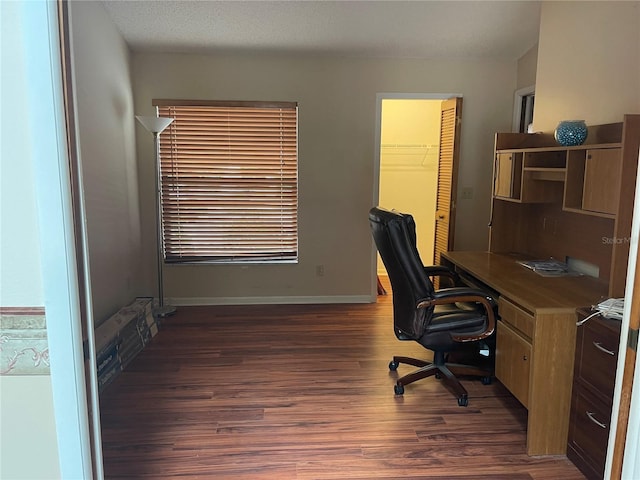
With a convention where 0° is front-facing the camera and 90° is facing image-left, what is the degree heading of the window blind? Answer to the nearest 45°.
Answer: approximately 0°

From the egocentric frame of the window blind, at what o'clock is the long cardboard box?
The long cardboard box is roughly at 1 o'clock from the window blind.

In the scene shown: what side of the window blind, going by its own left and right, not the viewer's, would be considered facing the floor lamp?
right

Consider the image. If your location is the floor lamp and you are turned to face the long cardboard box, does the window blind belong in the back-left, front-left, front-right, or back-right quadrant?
back-left

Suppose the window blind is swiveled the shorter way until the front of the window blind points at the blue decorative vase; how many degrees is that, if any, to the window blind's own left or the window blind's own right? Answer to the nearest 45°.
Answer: approximately 45° to the window blind's own left

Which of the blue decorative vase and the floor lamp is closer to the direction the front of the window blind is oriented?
the blue decorative vase

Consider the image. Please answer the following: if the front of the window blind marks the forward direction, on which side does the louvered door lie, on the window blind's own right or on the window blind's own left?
on the window blind's own left

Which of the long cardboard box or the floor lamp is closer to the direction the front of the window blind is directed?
the long cardboard box

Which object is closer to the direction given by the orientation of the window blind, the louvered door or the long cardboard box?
the long cardboard box
